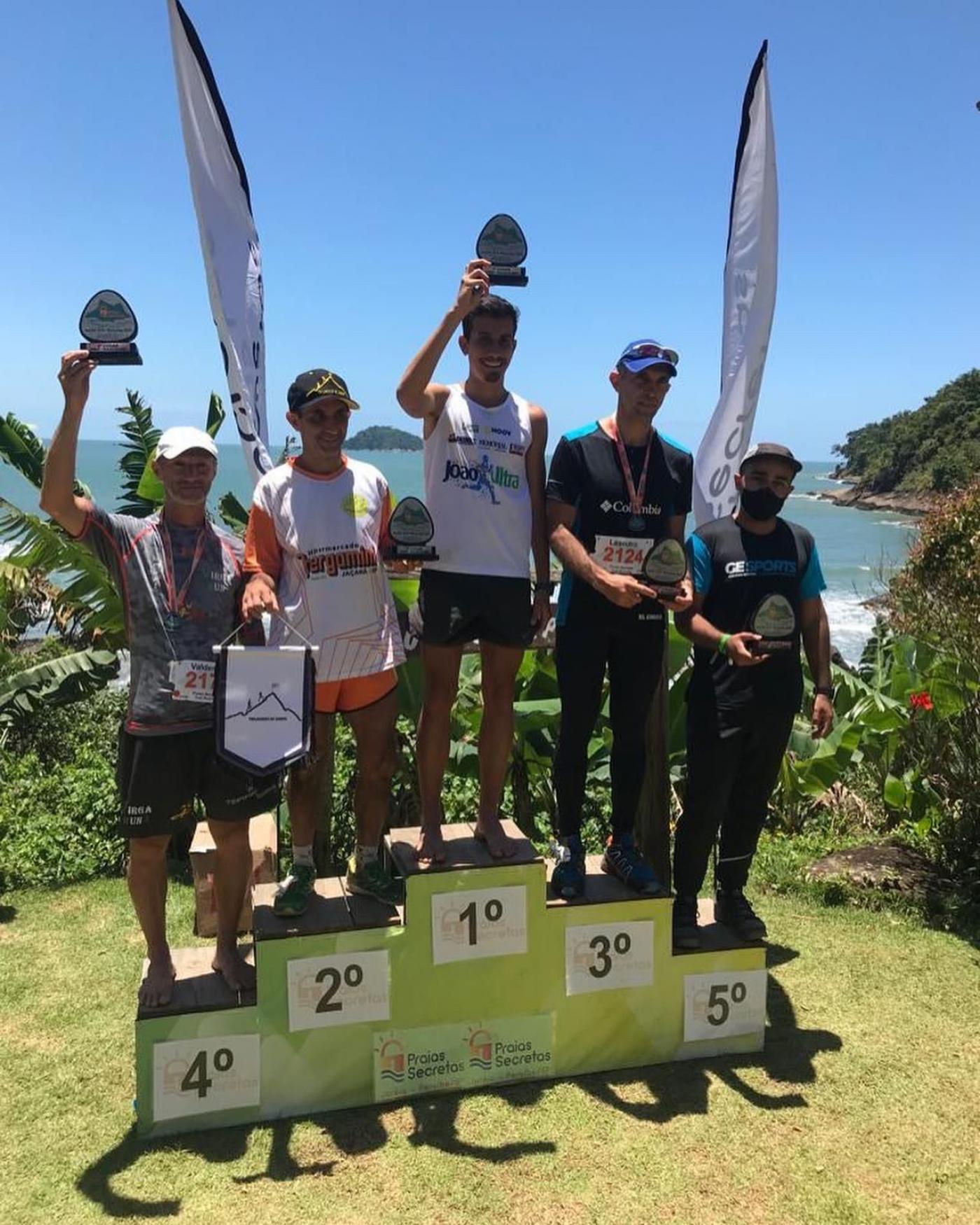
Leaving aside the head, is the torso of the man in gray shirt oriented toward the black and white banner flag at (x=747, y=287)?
no

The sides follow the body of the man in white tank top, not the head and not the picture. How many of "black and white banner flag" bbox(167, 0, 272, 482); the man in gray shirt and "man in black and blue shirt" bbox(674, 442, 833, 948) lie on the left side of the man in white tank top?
1

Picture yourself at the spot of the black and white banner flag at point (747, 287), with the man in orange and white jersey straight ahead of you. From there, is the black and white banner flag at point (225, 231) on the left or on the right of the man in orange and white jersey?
right

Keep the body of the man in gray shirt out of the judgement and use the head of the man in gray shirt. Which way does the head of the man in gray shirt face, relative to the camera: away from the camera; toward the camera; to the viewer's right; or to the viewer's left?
toward the camera

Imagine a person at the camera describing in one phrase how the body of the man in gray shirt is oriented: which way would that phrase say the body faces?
toward the camera

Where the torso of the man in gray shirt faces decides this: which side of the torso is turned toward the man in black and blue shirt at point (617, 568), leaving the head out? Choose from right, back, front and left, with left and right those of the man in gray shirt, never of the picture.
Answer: left

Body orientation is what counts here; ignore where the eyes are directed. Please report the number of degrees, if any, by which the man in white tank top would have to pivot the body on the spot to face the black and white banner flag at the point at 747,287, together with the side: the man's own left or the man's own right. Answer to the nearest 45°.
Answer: approximately 135° to the man's own left

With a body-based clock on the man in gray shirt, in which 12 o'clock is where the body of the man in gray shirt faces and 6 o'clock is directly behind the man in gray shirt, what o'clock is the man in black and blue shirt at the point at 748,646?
The man in black and blue shirt is roughly at 9 o'clock from the man in gray shirt.

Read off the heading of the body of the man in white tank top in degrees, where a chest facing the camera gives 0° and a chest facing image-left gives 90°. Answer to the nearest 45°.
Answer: approximately 0°

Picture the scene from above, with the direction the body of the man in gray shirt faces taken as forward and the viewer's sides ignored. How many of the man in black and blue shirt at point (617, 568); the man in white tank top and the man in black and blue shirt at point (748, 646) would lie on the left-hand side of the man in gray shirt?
3

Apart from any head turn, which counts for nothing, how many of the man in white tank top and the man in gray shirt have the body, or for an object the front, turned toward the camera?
2

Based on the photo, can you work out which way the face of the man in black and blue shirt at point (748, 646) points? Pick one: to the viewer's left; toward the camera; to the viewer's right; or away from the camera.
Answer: toward the camera

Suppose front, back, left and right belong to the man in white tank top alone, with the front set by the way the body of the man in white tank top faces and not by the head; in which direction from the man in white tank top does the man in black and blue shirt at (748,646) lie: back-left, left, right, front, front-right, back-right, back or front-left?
left

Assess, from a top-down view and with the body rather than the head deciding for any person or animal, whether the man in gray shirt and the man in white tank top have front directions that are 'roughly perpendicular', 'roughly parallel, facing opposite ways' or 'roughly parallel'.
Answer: roughly parallel

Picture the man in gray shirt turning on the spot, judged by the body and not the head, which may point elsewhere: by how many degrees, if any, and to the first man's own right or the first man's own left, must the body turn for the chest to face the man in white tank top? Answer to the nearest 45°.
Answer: approximately 90° to the first man's own left
